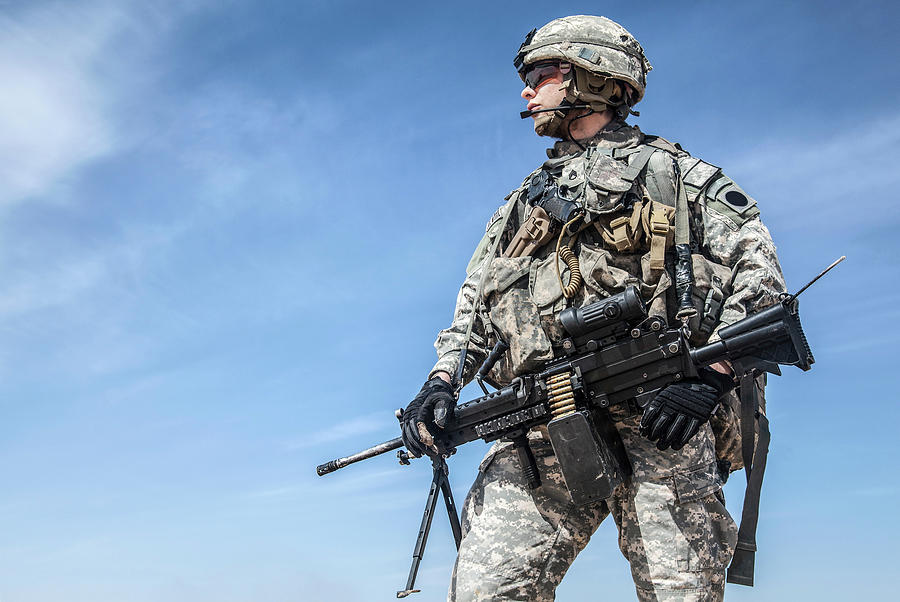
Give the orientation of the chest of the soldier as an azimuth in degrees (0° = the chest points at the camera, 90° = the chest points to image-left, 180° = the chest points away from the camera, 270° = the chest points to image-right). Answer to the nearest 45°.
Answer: approximately 45°

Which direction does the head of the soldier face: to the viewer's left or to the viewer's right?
to the viewer's left
